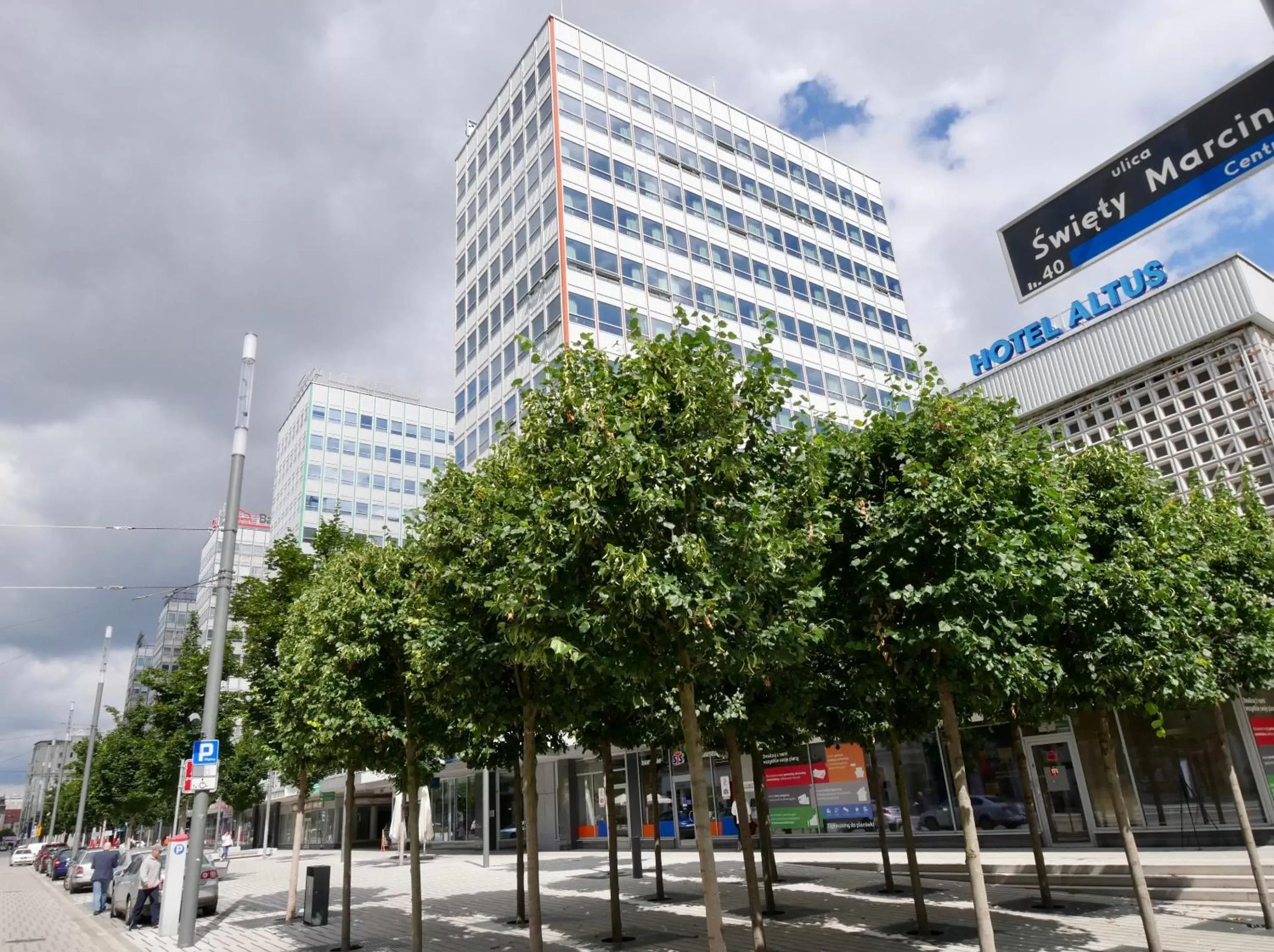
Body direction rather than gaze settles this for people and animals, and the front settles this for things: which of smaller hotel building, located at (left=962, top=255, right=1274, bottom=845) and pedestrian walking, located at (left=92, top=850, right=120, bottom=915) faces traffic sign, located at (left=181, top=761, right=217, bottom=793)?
the smaller hotel building

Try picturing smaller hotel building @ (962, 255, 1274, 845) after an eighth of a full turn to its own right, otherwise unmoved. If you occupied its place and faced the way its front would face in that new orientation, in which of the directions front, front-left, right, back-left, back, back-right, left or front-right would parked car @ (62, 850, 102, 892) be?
front

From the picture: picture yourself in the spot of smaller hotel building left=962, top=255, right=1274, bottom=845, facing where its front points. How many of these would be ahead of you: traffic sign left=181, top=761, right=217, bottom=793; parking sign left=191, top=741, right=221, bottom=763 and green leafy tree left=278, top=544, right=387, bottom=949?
3

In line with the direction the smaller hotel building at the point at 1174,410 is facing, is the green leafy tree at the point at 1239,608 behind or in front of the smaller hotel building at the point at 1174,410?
in front

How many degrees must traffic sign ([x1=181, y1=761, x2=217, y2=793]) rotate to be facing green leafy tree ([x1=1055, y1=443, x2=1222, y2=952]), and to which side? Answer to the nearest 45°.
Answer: approximately 45° to its left

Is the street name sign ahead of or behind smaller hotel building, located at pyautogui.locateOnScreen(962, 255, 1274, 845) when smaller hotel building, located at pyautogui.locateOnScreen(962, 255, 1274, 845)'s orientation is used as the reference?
ahead

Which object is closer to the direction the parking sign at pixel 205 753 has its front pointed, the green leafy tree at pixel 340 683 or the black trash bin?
the green leafy tree

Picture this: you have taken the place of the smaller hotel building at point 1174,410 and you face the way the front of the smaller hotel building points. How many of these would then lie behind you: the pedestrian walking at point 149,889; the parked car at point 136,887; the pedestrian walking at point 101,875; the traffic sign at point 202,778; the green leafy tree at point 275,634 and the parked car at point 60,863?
0

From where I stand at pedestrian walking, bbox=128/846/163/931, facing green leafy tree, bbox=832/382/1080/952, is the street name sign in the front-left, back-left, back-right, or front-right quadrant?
front-right

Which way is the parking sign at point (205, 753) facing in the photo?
toward the camera

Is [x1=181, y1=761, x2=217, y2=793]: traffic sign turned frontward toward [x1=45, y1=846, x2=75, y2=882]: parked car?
no

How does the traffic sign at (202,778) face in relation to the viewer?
toward the camera

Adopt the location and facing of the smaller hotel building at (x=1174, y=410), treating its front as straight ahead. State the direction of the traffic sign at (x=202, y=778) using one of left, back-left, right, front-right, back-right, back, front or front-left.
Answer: front

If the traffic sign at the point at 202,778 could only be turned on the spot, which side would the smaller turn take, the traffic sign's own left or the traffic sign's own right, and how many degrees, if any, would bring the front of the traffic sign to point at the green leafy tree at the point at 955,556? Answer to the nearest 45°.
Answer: approximately 45° to the traffic sign's own left
